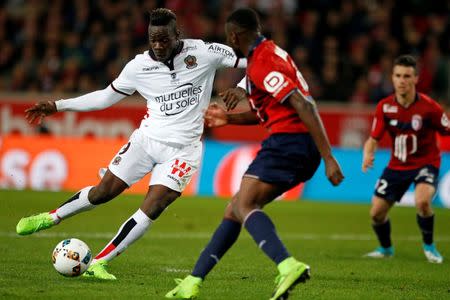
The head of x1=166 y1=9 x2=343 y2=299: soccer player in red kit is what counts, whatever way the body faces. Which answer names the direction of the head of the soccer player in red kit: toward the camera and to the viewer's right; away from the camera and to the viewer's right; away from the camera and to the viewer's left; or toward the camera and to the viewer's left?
away from the camera and to the viewer's left

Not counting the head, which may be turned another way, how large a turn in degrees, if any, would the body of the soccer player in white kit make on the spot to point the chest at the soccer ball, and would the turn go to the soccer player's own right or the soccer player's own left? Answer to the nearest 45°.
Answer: approximately 45° to the soccer player's own right

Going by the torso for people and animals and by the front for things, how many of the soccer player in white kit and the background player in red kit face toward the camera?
2

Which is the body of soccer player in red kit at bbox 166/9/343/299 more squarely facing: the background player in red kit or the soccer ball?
the soccer ball

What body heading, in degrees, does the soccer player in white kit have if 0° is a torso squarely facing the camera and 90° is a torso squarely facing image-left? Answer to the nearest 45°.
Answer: approximately 0°

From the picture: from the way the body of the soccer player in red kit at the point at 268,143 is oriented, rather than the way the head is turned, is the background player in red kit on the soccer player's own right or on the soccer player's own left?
on the soccer player's own right

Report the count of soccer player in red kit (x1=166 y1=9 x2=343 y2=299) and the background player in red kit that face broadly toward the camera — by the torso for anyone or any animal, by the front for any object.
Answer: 1

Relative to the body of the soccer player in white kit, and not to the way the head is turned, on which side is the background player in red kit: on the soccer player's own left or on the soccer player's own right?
on the soccer player's own left
